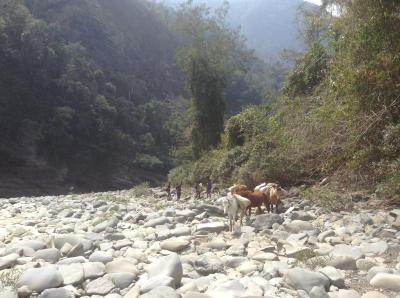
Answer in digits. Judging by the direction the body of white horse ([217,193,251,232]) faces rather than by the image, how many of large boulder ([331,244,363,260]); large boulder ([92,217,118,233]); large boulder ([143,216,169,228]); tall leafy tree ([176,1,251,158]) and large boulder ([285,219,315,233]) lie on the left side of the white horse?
2

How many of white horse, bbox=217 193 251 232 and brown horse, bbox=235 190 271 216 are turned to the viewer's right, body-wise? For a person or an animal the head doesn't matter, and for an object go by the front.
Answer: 0

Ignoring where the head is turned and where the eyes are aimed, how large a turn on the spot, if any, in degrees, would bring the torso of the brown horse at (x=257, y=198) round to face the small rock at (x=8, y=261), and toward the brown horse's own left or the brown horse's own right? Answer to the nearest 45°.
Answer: approximately 45° to the brown horse's own left

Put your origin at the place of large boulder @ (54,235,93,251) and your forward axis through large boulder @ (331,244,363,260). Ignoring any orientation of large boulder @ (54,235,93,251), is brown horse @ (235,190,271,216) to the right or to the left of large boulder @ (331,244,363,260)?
left

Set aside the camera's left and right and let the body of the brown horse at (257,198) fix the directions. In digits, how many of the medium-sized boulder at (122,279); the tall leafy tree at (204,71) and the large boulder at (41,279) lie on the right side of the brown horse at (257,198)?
1

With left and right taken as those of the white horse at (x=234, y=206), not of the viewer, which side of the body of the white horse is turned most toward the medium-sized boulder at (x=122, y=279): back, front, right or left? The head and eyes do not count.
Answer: front

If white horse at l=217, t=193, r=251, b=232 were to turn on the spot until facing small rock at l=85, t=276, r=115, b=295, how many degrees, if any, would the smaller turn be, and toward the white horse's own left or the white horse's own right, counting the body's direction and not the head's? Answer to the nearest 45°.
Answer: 0° — it already faces it

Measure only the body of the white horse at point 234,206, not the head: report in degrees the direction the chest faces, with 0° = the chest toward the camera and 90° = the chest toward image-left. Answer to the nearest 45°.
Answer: approximately 45°

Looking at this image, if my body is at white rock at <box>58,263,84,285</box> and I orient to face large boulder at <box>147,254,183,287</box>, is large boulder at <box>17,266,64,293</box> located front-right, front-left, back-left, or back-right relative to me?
back-right

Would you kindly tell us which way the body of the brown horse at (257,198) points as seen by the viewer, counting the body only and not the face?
to the viewer's left
